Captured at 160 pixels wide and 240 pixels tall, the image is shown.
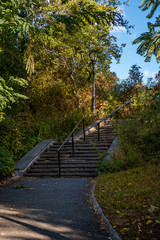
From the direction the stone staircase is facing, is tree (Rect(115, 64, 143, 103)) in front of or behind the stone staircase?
behind

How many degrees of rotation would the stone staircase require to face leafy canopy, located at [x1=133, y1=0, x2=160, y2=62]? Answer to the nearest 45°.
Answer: approximately 45° to its left

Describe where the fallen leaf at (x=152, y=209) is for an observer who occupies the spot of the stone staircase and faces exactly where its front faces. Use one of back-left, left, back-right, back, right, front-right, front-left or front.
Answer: front

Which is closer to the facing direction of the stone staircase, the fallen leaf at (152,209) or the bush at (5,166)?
the fallen leaf

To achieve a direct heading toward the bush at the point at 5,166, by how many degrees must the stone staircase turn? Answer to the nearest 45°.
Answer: approximately 45° to its right

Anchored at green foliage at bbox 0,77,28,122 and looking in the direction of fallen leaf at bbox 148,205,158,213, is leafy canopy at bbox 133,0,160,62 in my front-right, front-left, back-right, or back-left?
front-left

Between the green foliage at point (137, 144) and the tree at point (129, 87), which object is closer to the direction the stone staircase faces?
the green foliage

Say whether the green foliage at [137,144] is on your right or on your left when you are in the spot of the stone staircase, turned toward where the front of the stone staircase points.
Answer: on your left

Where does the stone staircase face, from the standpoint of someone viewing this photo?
facing the viewer
